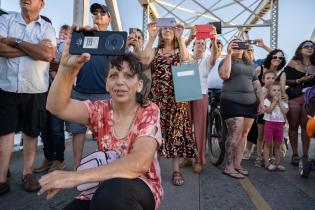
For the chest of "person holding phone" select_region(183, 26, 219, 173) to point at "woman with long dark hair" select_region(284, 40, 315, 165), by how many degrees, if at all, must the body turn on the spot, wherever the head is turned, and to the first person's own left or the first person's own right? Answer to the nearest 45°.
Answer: approximately 135° to the first person's own left

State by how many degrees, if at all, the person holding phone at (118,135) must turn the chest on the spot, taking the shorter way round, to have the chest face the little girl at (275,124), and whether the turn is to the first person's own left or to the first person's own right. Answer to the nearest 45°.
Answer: approximately 180°

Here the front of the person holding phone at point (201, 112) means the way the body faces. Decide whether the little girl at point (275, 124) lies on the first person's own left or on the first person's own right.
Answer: on the first person's own left

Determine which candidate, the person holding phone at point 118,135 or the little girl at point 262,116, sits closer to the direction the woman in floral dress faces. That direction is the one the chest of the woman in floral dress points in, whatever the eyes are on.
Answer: the person holding phone

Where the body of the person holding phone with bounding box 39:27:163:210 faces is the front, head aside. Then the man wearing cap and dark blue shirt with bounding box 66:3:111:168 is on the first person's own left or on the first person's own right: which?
on the first person's own right

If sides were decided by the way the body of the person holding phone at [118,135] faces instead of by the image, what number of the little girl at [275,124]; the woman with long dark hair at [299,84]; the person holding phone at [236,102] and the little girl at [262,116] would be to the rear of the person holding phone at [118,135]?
4

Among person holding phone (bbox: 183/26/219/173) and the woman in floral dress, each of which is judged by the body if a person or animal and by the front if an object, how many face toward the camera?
2

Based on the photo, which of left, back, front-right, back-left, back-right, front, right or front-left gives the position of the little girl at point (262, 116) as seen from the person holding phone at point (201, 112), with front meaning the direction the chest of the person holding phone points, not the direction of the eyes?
back-left

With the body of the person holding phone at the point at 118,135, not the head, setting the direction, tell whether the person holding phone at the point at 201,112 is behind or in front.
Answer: behind

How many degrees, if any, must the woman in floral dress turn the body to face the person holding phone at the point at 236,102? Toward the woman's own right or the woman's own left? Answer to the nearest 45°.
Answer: approximately 135° to the woman's own left

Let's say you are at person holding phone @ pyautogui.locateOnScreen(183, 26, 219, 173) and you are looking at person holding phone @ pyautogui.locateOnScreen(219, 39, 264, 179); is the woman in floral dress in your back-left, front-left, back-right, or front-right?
back-right

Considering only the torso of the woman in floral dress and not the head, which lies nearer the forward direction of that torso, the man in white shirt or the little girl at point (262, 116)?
the man in white shirt

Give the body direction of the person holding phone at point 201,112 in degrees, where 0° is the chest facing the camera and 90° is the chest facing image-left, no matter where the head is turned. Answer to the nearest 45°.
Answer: approximately 0°
